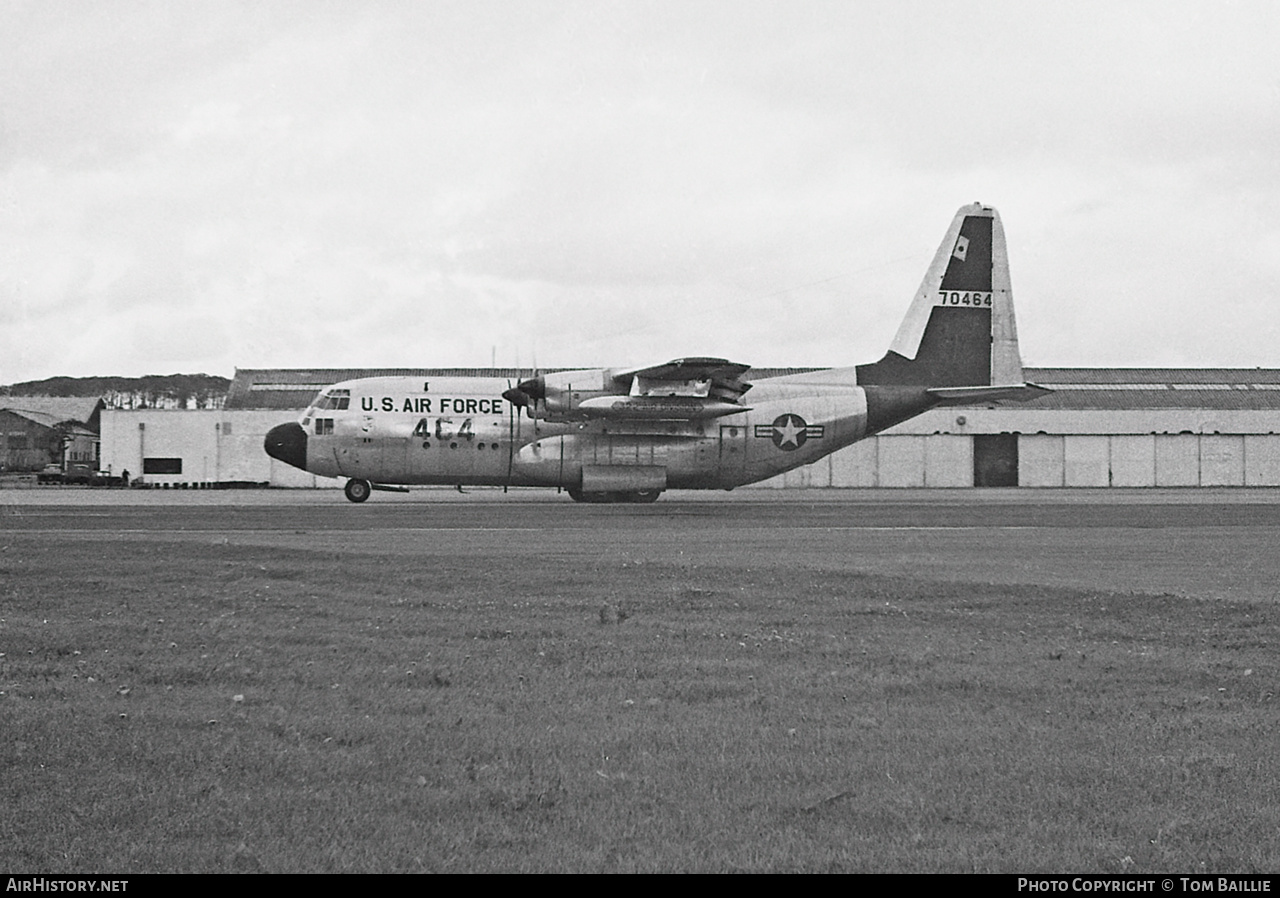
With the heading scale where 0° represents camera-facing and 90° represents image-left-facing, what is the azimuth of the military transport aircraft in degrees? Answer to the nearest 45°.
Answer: approximately 90°
